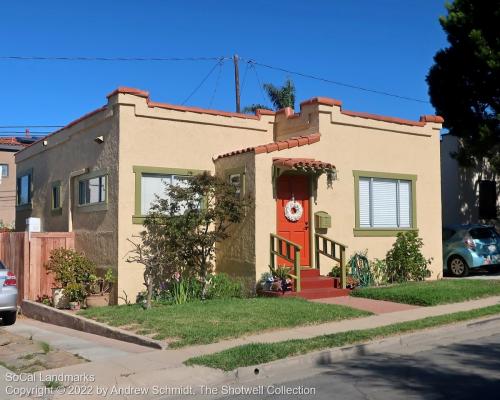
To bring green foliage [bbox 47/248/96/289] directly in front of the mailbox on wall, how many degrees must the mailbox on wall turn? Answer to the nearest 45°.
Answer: approximately 135° to its right

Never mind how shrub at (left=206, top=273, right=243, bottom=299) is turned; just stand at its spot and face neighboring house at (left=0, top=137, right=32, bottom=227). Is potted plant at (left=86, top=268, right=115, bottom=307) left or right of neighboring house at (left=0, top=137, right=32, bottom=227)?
left

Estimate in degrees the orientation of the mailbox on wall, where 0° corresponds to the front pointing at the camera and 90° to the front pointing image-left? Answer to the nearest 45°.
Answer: approximately 315°

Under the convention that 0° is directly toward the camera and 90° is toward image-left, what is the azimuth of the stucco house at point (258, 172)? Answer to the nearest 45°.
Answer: approximately 315°

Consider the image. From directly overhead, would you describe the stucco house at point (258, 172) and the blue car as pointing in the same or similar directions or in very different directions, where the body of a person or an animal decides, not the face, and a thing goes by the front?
very different directions

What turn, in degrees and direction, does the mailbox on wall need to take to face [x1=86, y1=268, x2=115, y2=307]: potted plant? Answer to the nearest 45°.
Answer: approximately 135° to its right
